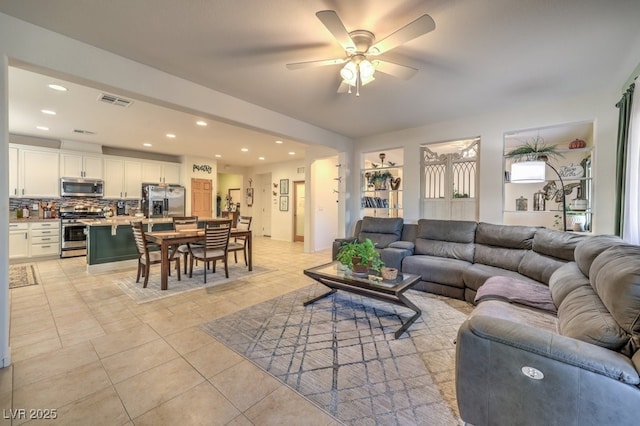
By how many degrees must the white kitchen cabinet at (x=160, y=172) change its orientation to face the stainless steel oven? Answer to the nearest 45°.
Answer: approximately 45° to its right

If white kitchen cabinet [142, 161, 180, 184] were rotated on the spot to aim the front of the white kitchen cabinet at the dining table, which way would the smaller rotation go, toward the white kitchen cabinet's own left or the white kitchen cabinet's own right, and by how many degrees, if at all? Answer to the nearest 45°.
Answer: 0° — it already faces it

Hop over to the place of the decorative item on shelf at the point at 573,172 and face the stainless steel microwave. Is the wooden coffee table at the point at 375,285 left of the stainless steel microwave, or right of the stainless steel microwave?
left

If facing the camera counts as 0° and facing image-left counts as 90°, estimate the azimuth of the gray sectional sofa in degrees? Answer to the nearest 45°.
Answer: approximately 45°

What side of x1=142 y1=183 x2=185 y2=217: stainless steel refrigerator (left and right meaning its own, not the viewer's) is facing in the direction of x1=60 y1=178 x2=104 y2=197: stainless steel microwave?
right

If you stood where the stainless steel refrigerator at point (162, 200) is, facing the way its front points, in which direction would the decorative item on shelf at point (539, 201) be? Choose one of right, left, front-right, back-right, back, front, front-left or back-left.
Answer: front-left

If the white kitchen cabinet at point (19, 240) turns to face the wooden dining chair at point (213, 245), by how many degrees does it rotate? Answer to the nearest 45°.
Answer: approximately 45° to its left

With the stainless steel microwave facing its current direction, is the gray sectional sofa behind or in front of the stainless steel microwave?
in front

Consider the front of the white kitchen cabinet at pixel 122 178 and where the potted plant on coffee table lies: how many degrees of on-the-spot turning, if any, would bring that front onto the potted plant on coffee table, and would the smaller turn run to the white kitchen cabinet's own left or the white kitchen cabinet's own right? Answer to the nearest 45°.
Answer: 0° — it already faces it

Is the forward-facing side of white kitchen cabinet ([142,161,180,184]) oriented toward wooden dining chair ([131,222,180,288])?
yes

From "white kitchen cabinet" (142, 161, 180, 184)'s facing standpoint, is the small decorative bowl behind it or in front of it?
in front

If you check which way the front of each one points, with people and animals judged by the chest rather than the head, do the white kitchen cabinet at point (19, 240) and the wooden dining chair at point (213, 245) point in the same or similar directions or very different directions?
very different directions

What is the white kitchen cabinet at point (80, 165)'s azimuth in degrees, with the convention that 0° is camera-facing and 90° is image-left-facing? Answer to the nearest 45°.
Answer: approximately 0°
